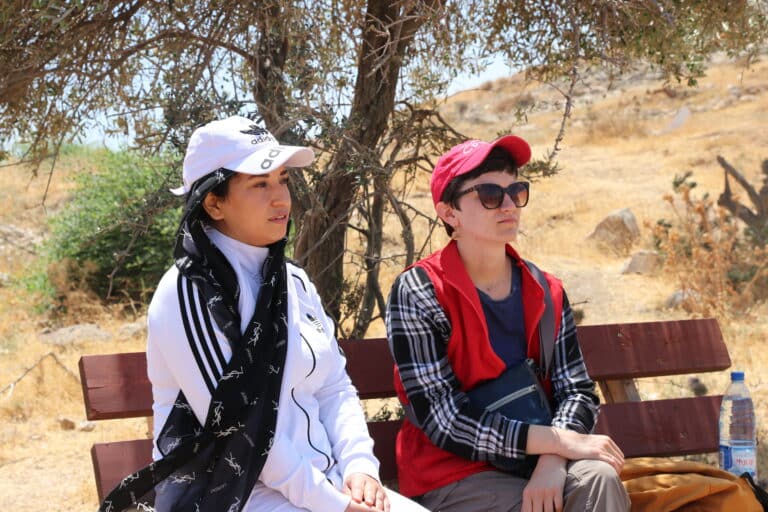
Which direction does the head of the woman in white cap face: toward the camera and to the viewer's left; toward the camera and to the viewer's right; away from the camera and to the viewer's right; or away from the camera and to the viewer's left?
toward the camera and to the viewer's right

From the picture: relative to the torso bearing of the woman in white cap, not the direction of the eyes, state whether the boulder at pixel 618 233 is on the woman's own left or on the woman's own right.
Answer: on the woman's own left

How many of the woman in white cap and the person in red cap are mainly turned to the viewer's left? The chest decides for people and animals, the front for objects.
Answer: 0

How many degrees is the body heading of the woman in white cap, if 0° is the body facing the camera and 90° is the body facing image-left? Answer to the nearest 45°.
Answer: approximately 315°

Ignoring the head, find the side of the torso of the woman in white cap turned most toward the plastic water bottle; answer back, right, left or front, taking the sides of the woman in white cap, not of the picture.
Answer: left

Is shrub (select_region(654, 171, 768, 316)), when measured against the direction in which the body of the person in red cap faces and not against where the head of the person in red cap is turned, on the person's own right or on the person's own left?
on the person's own left

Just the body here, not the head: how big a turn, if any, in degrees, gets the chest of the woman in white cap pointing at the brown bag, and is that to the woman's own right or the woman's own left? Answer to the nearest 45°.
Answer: approximately 45° to the woman's own left

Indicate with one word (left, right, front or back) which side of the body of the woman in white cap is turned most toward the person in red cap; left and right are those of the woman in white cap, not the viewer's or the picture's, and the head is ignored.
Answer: left

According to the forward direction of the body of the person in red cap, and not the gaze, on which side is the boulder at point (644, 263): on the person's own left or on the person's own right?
on the person's own left

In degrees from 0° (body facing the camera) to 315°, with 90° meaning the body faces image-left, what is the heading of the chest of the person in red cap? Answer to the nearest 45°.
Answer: approximately 315°

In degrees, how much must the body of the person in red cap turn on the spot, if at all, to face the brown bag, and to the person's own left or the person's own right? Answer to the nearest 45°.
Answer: approximately 45° to the person's own left

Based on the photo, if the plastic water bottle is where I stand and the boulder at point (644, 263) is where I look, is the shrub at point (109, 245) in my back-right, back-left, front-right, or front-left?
front-left

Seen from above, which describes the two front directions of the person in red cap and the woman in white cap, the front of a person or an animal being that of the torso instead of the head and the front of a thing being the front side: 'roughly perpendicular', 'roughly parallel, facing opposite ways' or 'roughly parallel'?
roughly parallel

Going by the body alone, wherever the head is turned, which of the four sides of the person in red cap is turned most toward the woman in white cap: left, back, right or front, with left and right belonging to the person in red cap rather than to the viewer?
right

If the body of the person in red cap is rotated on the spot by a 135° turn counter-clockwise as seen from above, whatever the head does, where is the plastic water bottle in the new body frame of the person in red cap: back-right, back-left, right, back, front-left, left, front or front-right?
front-right

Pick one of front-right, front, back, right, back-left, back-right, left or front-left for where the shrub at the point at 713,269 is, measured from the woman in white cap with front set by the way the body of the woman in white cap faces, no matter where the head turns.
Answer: left

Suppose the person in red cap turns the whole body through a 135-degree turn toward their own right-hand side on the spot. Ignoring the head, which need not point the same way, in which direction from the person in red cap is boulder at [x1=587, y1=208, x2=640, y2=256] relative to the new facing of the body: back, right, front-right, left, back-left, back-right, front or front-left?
right
